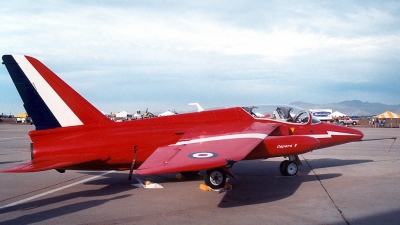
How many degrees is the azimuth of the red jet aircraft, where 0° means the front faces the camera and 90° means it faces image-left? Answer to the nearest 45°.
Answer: approximately 270°
